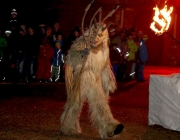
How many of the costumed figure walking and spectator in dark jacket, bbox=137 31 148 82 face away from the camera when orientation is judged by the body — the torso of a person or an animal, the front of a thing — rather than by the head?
0

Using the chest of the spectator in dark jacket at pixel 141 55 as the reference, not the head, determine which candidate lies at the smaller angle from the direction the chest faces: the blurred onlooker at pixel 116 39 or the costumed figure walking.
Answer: the costumed figure walking

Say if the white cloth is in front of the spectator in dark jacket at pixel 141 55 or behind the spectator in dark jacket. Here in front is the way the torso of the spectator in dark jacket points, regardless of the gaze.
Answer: in front

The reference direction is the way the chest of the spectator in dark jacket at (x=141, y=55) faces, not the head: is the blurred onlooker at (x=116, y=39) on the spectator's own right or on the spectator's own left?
on the spectator's own right

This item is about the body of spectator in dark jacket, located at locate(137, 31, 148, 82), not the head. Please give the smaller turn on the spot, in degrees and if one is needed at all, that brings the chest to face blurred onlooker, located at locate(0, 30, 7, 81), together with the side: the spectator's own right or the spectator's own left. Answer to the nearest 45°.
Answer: approximately 45° to the spectator's own right

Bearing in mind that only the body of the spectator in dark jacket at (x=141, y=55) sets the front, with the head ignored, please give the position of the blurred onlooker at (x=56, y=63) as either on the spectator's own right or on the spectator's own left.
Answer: on the spectator's own right
